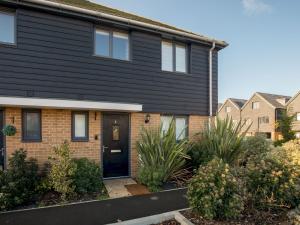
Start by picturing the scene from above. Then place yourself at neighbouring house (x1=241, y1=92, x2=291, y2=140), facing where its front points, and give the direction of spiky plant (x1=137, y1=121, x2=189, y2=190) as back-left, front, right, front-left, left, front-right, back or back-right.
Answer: front-right

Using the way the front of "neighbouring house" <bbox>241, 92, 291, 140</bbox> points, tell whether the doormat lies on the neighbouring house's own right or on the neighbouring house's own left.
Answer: on the neighbouring house's own right

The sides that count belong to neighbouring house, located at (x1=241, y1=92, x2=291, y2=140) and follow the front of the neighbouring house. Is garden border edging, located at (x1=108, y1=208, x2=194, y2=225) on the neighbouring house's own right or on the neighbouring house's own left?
on the neighbouring house's own right

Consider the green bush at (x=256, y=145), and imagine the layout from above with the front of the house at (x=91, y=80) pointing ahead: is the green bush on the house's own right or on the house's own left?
on the house's own left

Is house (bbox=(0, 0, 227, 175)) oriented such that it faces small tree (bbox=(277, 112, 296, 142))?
no

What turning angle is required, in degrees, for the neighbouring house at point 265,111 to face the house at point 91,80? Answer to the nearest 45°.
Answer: approximately 45° to its right

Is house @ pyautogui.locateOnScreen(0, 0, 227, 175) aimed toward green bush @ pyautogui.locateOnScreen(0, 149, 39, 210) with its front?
no

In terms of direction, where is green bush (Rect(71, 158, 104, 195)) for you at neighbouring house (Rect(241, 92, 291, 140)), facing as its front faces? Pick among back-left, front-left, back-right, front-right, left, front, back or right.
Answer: front-right

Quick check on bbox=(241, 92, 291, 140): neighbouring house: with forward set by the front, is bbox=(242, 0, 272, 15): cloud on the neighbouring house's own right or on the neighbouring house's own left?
on the neighbouring house's own right

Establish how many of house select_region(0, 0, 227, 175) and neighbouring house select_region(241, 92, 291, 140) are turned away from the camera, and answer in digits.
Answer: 0

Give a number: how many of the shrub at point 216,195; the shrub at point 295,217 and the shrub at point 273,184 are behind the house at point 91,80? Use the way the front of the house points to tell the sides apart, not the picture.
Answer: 0

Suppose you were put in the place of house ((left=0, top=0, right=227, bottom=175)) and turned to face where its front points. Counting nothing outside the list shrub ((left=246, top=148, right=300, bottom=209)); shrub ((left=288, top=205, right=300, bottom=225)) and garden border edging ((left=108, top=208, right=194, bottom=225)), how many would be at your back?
0

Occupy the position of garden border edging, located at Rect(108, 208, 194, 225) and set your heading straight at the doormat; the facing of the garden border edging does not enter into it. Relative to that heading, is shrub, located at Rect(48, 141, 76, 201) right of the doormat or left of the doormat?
left
